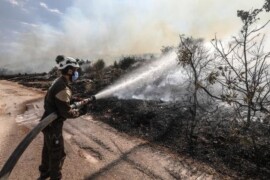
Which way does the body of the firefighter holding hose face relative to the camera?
to the viewer's right

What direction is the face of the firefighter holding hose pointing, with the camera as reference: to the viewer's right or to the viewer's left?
to the viewer's right
